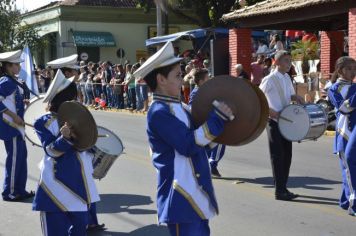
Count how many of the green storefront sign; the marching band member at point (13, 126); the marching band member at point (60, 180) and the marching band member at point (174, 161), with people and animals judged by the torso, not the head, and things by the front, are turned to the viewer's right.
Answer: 3

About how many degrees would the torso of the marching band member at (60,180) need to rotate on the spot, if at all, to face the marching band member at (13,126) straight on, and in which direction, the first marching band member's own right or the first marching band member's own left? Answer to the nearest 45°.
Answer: approximately 90° to the first marching band member's own left

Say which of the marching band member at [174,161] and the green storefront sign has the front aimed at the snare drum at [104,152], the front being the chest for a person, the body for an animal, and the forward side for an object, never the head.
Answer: the green storefront sign

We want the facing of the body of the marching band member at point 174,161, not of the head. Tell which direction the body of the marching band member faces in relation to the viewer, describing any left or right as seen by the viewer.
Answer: facing to the right of the viewer

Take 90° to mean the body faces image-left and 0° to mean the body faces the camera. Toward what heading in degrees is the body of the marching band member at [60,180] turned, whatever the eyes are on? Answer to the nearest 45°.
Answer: approximately 270°

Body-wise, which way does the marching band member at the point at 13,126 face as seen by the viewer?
to the viewer's right

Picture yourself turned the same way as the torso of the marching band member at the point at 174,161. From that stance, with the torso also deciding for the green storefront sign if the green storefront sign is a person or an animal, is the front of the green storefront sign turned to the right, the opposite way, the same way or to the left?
to the right

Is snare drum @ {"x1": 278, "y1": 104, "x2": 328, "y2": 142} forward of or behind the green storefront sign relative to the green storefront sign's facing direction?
forward

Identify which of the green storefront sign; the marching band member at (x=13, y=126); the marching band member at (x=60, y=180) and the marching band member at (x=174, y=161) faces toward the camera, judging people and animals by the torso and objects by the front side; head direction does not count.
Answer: the green storefront sign

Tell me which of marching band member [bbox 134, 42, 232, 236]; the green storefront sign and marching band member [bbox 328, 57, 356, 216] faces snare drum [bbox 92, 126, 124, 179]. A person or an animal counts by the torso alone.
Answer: the green storefront sign

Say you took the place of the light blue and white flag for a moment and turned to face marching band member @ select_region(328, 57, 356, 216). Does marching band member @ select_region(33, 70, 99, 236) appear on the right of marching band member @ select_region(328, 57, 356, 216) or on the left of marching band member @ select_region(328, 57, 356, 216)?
right

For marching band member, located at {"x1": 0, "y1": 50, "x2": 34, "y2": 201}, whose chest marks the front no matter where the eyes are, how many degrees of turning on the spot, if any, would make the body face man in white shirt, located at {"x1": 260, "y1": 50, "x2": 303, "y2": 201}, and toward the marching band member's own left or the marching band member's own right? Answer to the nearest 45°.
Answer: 0° — they already face them

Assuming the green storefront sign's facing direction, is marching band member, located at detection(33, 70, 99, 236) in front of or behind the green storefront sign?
in front

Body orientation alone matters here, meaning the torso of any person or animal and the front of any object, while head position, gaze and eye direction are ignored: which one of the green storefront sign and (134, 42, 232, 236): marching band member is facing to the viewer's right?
the marching band member

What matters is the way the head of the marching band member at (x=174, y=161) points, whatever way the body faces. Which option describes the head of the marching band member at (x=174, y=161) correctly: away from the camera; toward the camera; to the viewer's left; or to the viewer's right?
to the viewer's right
